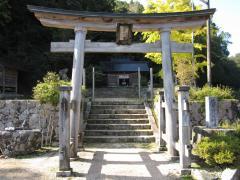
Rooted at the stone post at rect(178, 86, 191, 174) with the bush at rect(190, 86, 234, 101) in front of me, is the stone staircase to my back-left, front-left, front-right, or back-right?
front-left

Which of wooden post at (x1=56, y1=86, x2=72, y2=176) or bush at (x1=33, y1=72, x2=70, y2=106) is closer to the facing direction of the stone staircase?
the wooden post

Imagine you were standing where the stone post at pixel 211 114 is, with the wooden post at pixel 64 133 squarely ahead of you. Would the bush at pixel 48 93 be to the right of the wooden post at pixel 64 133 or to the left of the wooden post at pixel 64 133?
right

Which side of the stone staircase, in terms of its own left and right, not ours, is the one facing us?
front

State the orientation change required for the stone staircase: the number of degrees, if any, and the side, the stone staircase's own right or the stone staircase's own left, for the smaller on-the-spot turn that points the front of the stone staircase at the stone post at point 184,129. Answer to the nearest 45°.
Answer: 0° — it already faces it

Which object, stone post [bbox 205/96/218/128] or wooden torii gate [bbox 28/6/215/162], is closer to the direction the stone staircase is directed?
the wooden torii gate

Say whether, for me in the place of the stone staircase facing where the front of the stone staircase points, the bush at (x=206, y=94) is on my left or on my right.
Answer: on my left

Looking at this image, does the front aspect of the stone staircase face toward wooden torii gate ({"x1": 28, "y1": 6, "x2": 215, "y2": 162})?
yes

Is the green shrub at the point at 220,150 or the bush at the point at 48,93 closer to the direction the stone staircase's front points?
the green shrub

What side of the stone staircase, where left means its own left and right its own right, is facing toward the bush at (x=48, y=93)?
right

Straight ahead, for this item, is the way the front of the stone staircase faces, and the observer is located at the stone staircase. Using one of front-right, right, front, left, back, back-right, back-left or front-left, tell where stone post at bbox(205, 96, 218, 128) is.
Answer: front-left

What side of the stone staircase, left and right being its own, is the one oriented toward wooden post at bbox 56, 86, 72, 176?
front

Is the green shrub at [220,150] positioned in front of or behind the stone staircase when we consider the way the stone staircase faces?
in front
